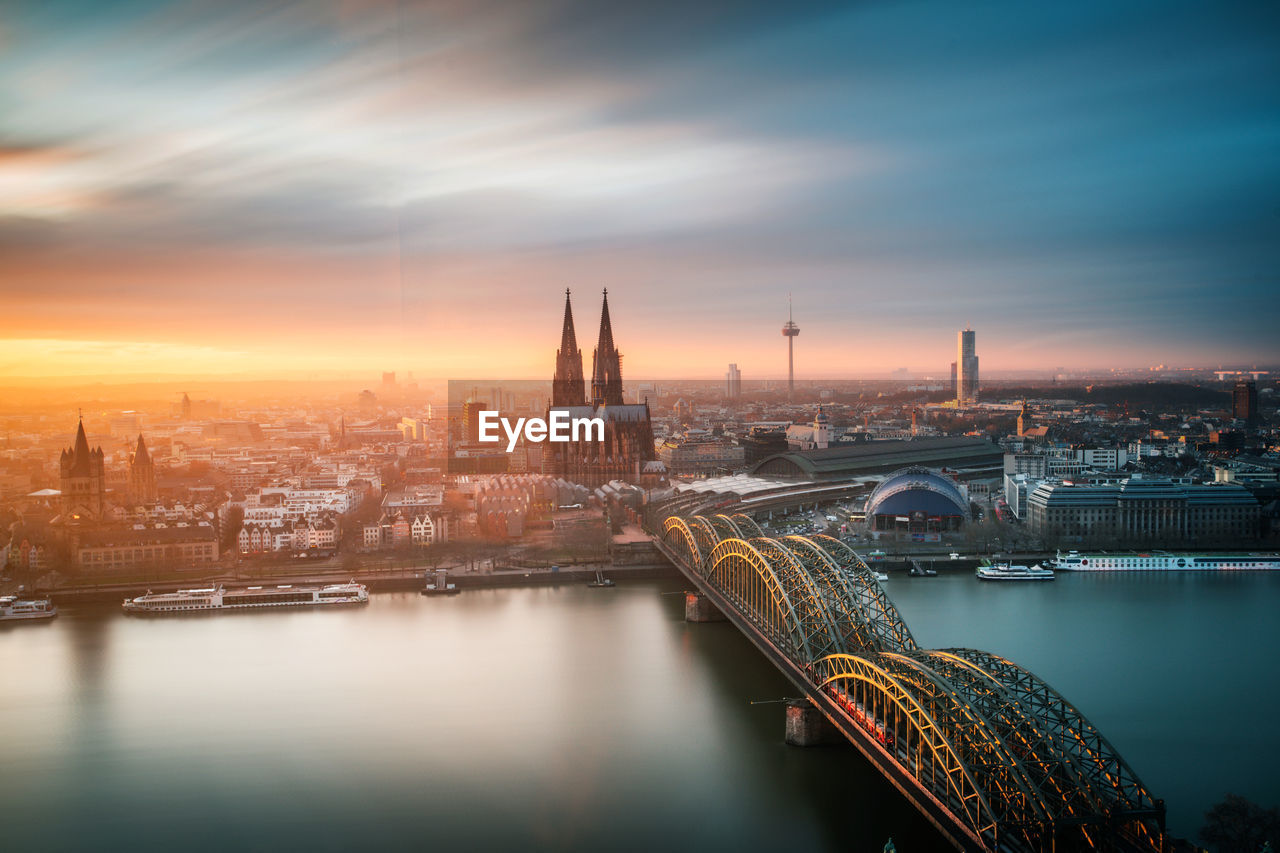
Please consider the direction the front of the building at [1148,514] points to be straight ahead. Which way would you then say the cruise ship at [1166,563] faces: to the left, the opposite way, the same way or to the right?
to the right

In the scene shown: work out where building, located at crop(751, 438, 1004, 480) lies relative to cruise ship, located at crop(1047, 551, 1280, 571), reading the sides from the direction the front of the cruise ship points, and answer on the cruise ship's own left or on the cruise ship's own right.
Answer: on the cruise ship's own right

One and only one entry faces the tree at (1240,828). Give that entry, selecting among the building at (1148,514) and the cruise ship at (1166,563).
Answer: the building

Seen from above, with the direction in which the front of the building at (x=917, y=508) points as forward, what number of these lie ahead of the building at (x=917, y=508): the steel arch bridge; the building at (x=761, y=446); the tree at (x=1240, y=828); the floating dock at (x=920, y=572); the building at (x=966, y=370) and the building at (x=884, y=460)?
3

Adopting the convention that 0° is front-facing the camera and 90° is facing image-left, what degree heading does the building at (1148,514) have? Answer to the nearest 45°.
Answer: approximately 0°

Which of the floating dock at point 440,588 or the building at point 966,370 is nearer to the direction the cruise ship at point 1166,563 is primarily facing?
the floating dock

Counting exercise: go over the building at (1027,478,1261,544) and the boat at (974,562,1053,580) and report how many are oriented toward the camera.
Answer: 1

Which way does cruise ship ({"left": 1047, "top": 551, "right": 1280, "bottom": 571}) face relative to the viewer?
to the viewer's left

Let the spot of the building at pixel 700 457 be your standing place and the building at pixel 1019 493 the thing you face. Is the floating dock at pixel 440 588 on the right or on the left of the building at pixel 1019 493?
right

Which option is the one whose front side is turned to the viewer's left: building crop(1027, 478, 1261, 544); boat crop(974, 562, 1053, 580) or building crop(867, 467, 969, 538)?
the boat

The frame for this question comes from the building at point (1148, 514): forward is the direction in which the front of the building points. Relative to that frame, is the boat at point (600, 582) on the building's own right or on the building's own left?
on the building's own right

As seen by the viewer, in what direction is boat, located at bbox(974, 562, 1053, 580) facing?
to the viewer's left

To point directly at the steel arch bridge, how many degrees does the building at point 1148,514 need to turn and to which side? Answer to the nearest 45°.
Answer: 0° — it already faces it

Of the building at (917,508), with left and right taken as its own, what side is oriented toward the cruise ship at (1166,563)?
left
